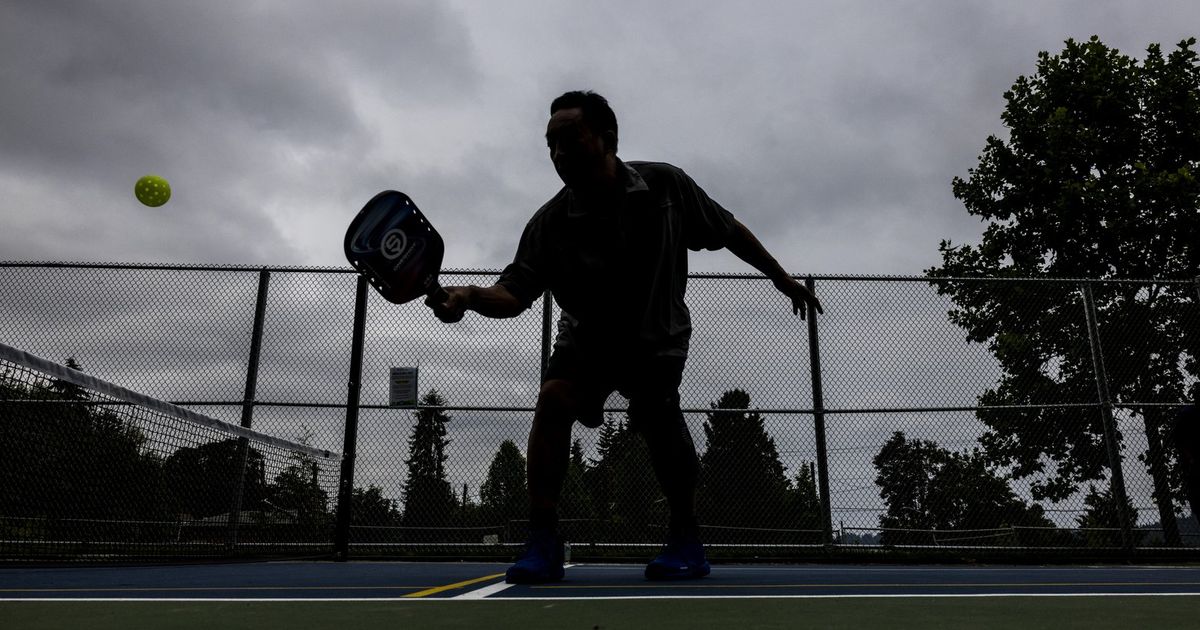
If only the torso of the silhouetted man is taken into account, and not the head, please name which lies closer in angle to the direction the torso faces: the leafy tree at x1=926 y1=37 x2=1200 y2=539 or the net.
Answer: the net

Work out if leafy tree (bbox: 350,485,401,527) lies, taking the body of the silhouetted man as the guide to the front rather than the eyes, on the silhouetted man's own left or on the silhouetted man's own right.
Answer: on the silhouetted man's own right

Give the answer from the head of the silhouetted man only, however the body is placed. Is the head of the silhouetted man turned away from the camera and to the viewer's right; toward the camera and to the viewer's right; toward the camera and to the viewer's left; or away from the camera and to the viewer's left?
toward the camera and to the viewer's left

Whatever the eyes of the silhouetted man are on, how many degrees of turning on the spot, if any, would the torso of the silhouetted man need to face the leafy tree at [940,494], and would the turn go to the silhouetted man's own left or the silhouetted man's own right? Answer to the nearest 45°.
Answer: approximately 180°

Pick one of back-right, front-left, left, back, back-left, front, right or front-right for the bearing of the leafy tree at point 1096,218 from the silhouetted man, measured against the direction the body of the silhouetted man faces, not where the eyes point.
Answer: back

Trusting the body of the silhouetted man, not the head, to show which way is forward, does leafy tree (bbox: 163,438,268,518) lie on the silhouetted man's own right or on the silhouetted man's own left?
on the silhouetted man's own right

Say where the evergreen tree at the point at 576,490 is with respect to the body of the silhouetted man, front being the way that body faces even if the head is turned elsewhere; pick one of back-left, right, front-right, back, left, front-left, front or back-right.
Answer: back-right

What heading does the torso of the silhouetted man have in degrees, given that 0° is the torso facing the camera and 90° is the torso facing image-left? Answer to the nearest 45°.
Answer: approximately 45°

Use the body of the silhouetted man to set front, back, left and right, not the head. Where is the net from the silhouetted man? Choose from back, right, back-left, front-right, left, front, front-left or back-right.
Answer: right

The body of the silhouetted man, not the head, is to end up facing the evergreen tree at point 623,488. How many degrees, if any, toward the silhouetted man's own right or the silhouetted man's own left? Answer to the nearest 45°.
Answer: approximately 135° to the silhouetted man's own right

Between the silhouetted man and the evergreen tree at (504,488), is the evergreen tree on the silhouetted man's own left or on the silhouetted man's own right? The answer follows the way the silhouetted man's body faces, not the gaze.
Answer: on the silhouetted man's own right
